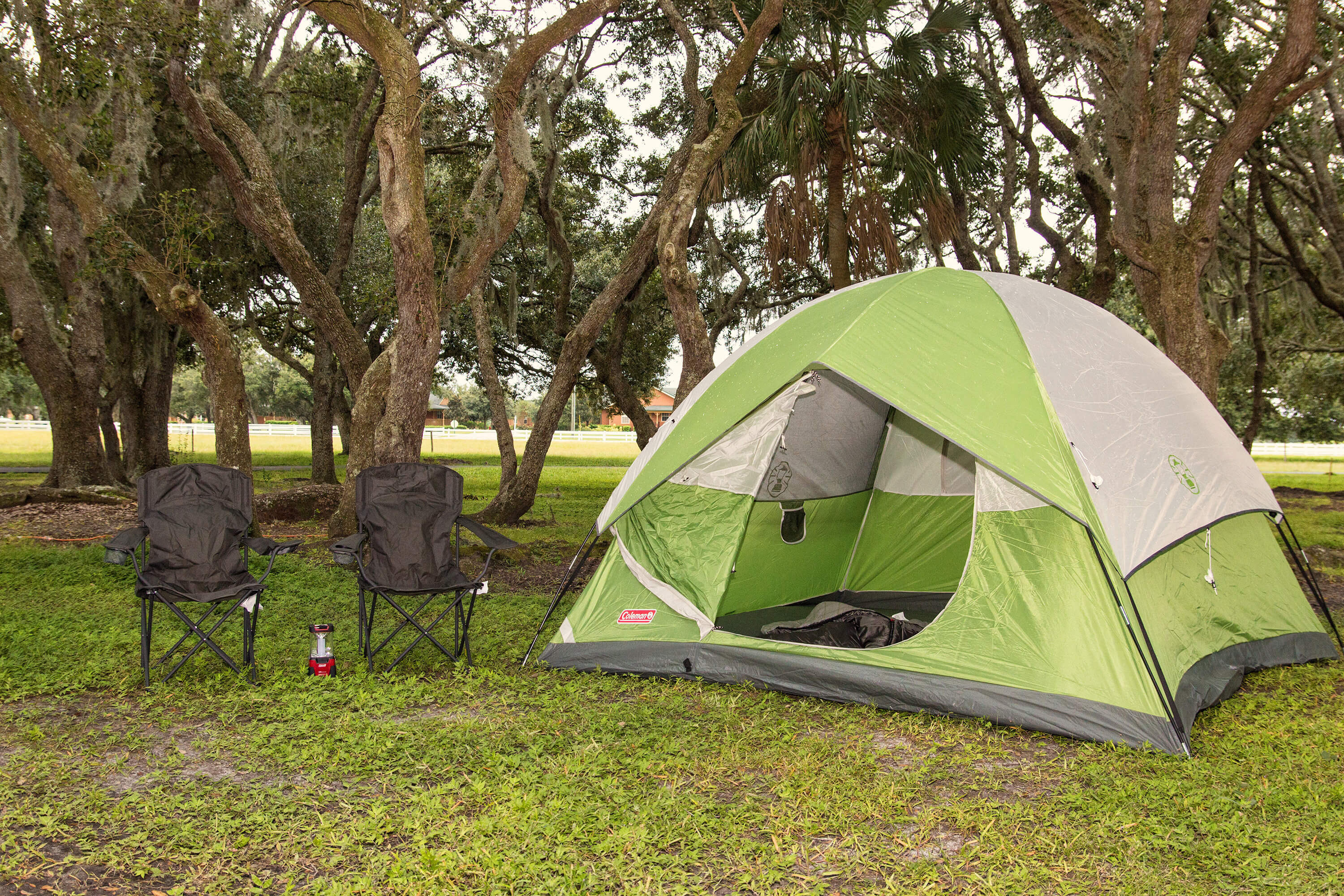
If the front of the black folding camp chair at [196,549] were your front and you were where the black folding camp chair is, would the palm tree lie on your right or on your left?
on your left

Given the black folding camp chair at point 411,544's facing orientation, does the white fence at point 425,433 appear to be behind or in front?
behind

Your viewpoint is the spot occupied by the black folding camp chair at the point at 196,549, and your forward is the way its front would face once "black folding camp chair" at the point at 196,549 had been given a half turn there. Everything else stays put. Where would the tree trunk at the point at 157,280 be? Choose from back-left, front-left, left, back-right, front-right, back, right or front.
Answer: front

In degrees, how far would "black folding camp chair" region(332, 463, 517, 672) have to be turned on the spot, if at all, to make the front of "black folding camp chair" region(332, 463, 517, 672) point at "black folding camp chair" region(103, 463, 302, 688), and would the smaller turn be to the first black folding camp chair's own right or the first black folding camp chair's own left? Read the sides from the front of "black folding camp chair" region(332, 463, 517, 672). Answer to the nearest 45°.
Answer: approximately 90° to the first black folding camp chair's own right

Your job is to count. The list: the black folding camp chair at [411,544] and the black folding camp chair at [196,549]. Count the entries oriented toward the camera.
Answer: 2

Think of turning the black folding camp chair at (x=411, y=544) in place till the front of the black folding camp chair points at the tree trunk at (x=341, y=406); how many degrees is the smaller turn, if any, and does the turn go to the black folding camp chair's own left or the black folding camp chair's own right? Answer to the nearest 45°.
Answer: approximately 180°

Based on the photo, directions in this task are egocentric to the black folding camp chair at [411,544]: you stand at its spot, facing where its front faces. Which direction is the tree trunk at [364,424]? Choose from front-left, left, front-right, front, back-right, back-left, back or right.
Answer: back

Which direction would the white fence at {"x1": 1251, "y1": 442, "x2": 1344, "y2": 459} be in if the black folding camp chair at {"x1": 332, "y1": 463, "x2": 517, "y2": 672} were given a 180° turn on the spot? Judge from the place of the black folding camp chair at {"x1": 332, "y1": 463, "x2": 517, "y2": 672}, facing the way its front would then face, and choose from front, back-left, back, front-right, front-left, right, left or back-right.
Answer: front-right

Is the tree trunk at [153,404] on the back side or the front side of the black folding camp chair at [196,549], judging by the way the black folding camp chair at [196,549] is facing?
on the back side

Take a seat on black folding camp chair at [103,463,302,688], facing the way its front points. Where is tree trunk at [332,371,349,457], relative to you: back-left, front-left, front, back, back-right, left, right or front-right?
back

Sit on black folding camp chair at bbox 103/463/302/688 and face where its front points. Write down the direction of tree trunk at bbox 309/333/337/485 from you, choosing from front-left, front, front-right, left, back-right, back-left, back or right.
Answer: back

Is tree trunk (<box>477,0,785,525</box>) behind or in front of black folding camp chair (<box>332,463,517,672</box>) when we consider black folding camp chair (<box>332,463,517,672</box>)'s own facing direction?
behind
